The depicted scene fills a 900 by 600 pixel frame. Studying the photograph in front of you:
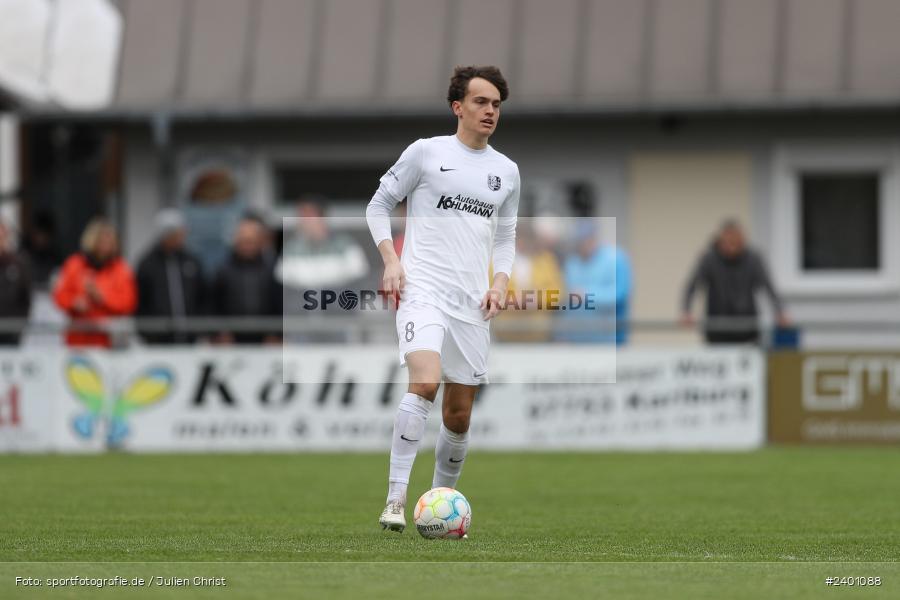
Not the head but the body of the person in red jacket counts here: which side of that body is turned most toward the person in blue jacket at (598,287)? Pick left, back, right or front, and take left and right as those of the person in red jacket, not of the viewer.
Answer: left

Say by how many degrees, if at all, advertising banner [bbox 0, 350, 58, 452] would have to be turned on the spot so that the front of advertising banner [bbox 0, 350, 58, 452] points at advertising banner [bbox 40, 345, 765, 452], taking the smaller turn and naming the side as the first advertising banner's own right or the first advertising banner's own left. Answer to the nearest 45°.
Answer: approximately 90° to the first advertising banner's own left

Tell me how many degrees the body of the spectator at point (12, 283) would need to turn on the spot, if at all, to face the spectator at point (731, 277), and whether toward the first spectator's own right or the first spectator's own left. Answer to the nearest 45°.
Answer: approximately 90° to the first spectator's own left

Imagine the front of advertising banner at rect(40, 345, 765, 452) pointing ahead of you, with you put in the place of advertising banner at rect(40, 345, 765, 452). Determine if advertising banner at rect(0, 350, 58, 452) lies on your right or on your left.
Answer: on your right

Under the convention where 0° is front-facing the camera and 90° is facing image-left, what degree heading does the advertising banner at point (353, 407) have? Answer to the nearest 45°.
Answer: approximately 0°

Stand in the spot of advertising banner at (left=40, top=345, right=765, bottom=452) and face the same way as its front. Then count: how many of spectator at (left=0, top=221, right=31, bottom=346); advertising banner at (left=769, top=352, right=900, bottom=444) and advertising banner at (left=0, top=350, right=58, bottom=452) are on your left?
1

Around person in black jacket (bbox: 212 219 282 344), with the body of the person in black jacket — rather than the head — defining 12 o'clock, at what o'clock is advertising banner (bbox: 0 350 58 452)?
The advertising banner is roughly at 3 o'clock from the person in black jacket.

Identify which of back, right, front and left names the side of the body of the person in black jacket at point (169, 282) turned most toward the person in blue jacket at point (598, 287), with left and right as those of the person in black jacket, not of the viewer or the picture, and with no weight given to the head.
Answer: left

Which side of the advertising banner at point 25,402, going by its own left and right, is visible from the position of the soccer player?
front
